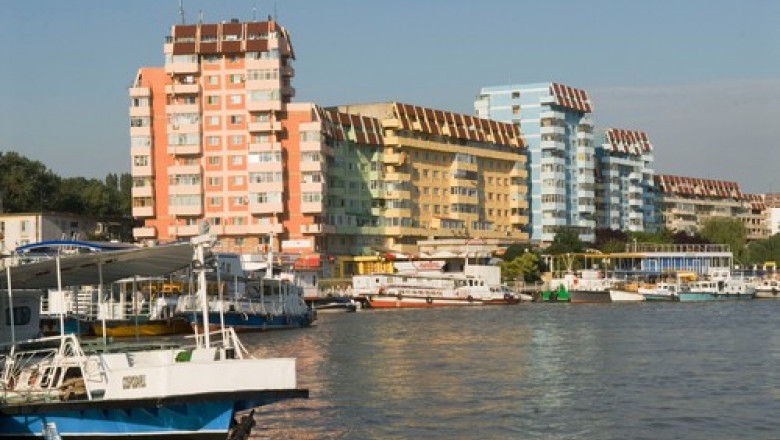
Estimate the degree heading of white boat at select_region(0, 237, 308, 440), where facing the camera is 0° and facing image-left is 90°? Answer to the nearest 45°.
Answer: approximately 270°
